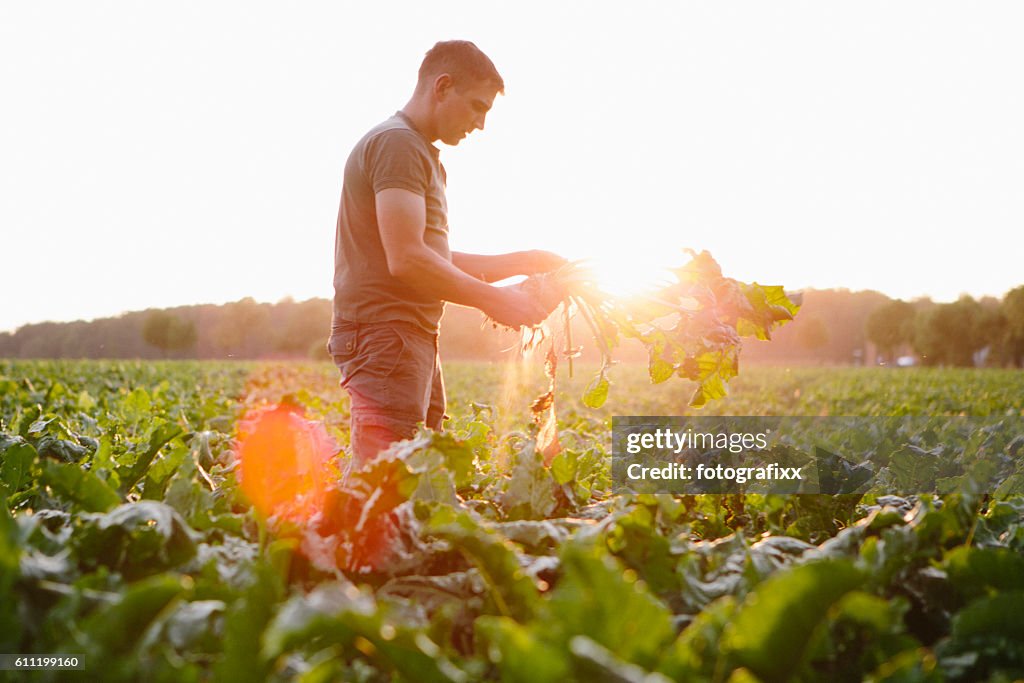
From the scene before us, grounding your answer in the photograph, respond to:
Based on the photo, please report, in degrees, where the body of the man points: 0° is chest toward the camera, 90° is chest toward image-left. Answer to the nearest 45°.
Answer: approximately 270°

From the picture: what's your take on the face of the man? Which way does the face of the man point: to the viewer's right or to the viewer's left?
to the viewer's right
